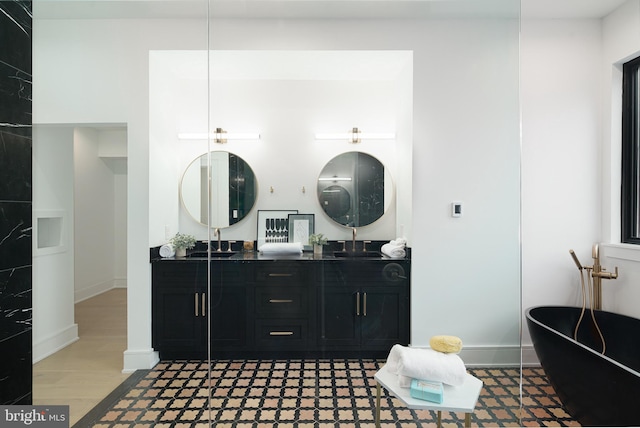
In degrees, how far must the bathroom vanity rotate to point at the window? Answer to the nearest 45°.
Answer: approximately 90° to its left

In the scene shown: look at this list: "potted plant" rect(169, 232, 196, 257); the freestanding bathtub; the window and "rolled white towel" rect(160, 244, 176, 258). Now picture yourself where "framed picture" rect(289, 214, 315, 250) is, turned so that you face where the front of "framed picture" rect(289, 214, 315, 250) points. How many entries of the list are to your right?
2

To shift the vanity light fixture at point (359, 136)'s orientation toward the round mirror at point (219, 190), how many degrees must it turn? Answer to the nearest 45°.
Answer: approximately 90° to its right

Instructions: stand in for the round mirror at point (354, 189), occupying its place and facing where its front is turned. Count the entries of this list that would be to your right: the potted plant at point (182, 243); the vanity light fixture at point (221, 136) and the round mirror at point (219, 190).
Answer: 3

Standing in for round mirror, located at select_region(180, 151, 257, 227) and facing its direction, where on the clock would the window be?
The window is roughly at 9 o'clock from the round mirror.

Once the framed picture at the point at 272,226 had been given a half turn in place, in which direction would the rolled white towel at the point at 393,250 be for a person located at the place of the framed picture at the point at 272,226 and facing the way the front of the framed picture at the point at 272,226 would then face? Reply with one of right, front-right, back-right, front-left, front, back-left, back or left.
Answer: right

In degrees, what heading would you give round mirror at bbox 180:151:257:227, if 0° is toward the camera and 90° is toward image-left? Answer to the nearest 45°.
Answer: approximately 0°
